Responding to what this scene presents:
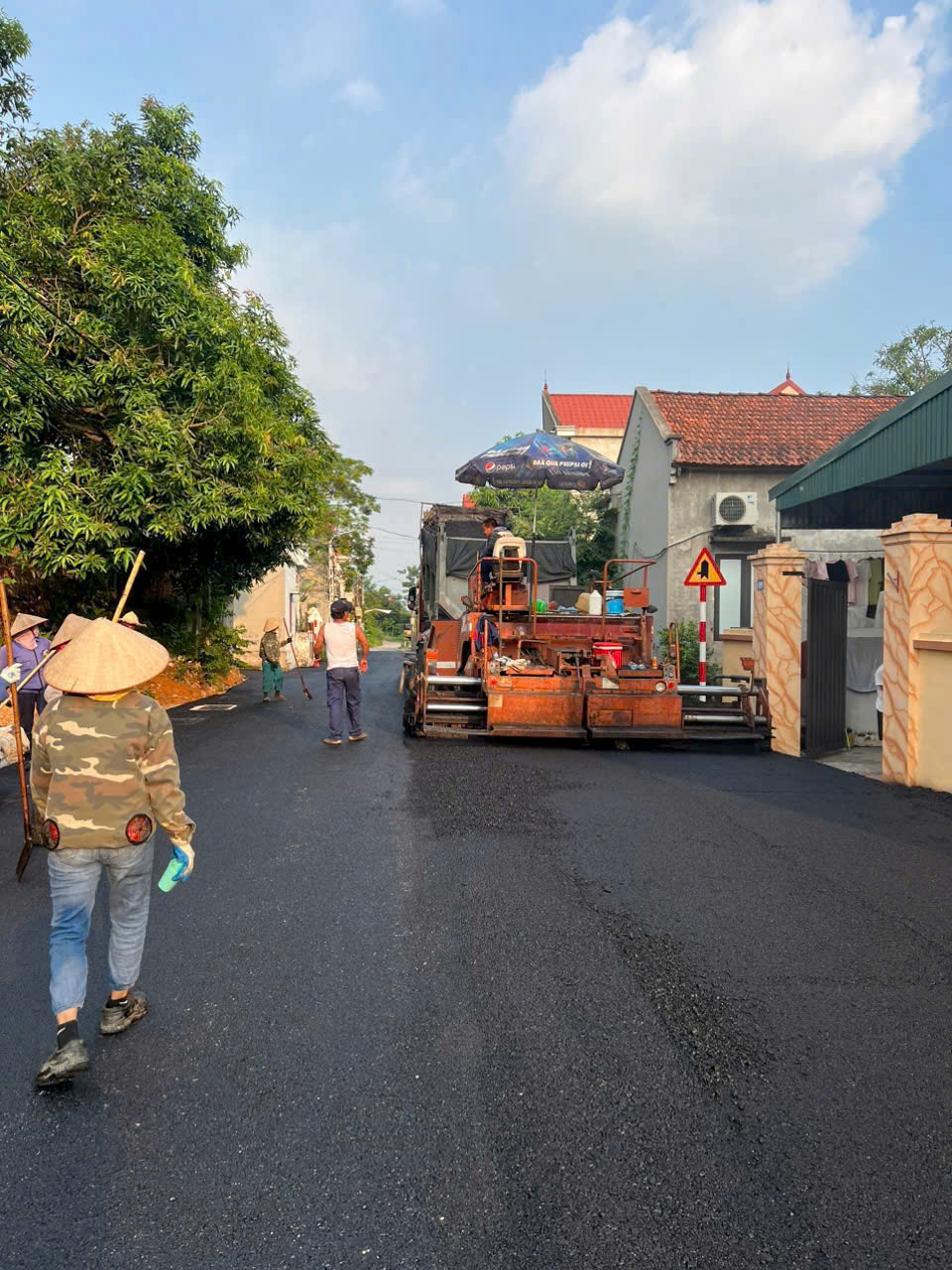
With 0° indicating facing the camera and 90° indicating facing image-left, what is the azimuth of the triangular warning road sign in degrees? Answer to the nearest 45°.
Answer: approximately 0°

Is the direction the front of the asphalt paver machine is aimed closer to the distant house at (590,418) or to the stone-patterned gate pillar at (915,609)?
the distant house

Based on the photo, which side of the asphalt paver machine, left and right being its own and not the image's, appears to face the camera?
back

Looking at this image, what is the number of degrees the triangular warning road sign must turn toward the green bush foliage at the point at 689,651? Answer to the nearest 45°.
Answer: approximately 180°

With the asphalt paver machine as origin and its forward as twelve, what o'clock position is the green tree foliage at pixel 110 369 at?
The green tree foliage is roughly at 9 o'clock from the asphalt paver machine.

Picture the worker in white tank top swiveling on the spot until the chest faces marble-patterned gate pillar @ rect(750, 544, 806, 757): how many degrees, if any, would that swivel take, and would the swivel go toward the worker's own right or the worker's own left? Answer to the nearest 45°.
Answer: approximately 90° to the worker's own right

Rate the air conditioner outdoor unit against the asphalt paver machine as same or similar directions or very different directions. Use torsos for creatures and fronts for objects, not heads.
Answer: very different directions

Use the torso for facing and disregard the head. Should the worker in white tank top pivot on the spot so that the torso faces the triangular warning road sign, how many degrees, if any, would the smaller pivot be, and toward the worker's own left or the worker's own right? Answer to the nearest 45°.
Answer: approximately 90° to the worker's own right

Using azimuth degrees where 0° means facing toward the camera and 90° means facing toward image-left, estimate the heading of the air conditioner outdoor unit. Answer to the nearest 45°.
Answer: approximately 0°
